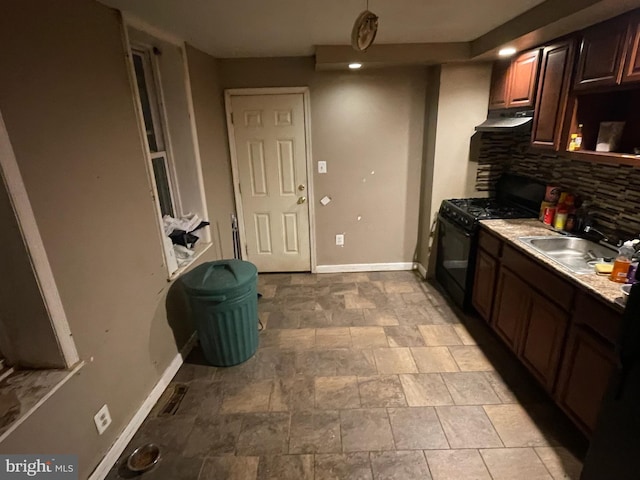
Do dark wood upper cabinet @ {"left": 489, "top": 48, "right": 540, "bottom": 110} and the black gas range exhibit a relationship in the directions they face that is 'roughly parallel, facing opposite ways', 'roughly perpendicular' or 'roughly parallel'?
roughly parallel

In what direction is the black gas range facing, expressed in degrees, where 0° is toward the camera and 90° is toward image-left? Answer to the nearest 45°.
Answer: approximately 45°

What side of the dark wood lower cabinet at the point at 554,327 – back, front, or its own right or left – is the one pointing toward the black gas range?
right

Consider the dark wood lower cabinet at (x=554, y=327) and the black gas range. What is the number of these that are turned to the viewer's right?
0

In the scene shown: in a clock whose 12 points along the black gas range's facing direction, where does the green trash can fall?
The green trash can is roughly at 12 o'clock from the black gas range.

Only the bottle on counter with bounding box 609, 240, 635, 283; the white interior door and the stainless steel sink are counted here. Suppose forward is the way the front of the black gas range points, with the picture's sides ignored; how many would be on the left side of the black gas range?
2

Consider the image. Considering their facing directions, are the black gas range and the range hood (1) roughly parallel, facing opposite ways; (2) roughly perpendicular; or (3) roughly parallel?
roughly parallel

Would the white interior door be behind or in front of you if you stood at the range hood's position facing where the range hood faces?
in front

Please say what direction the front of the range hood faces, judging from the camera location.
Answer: facing the viewer and to the left of the viewer

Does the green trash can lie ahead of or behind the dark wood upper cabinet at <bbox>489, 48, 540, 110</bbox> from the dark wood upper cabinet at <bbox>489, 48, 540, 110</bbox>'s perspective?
ahead
